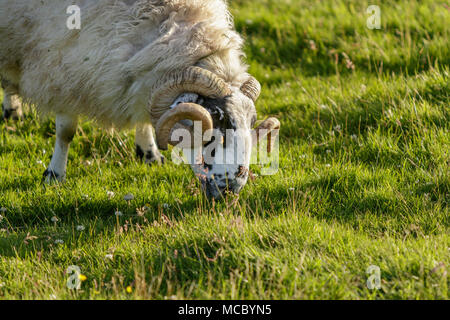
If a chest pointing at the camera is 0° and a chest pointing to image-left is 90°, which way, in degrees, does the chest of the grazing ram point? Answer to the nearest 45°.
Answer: approximately 315°
